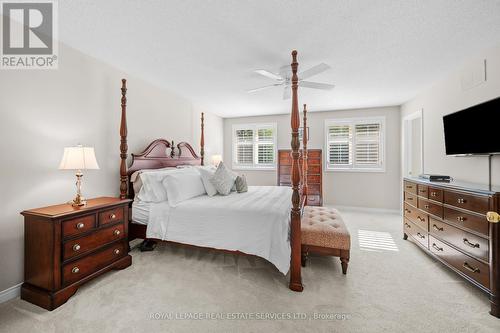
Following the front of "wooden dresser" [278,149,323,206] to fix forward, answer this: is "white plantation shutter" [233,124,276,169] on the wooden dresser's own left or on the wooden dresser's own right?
on the wooden dresser's own right

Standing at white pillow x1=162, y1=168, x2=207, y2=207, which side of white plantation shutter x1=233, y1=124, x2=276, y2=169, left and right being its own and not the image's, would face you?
front

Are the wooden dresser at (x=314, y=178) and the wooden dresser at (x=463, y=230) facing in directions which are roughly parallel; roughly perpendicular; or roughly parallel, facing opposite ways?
roughly perpendicular

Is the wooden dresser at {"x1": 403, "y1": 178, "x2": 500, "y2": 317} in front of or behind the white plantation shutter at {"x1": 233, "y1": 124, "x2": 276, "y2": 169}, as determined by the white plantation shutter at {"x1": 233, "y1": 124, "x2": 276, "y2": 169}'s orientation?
in front

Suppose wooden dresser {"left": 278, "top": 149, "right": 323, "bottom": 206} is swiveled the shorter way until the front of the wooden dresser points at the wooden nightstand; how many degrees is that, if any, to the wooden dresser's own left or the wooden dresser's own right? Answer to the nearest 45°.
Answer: approximately 45° to the wooden dresser's own right

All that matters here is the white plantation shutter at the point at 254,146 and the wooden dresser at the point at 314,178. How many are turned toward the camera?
2

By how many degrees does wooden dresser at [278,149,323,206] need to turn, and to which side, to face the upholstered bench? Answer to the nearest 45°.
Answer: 0° — it already faces it

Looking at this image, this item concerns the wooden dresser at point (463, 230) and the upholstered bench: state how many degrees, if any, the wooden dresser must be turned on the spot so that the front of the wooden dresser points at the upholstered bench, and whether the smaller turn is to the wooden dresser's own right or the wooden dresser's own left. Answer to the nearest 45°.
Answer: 0° — it already faces it

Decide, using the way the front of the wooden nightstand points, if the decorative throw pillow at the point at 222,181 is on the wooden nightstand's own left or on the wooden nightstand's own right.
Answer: on the wooden nightstand's own left

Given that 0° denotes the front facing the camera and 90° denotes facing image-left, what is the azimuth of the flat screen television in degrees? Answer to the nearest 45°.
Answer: approximately 45°

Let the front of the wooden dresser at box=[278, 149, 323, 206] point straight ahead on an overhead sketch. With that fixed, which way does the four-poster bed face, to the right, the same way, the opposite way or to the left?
to the left

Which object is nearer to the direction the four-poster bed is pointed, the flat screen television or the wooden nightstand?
the flat screen television

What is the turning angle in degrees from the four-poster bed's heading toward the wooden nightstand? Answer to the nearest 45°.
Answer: approximately 90° to its right

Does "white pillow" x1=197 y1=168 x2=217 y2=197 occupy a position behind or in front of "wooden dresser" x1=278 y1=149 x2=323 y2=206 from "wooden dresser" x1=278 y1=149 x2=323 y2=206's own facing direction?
in front
